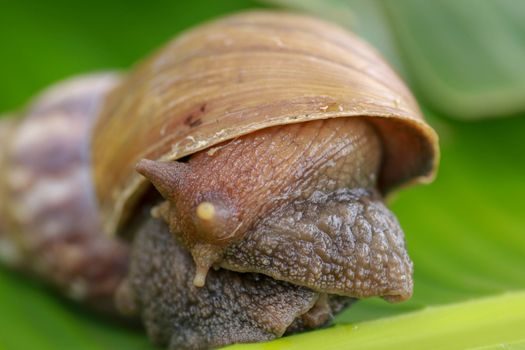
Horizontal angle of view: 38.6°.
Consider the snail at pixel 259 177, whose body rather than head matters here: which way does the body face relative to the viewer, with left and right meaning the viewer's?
facing the viewer and to the left of the viewer
